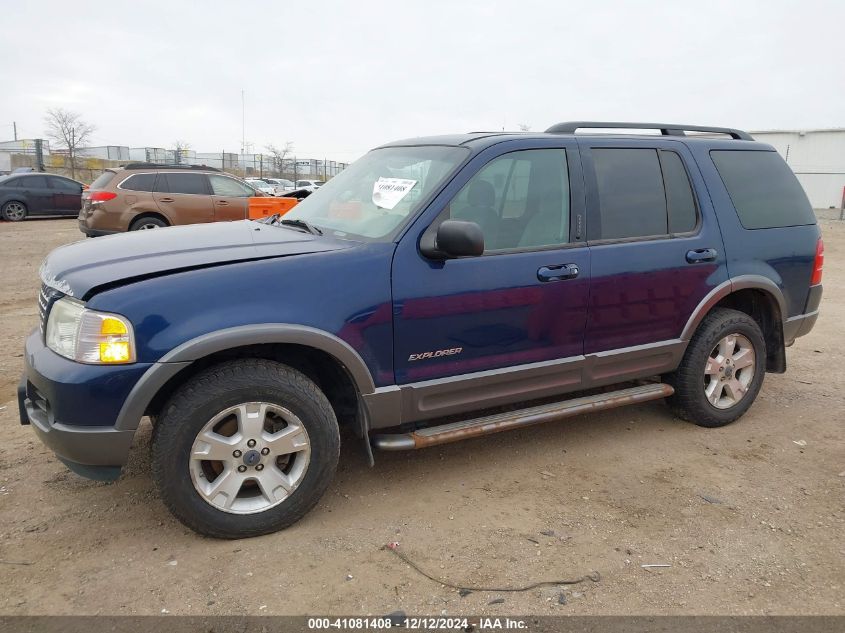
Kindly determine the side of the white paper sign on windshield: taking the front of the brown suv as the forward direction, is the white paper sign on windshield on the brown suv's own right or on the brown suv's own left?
on the brown suv's own right

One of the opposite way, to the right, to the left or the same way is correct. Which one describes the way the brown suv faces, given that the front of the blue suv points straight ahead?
the opposite way

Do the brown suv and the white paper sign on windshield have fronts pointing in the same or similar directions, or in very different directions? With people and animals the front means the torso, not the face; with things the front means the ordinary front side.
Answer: very different directions

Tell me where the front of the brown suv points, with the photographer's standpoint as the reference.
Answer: facing away from the viewer and to the right of the viewer

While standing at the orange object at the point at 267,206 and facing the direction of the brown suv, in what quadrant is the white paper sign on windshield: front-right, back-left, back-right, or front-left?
back-left

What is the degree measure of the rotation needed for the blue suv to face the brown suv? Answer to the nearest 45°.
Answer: approximately 90° to its right

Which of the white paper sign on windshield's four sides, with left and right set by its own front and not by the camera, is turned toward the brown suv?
right

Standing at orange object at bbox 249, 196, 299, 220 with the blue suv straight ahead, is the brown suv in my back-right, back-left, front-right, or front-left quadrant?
back-right

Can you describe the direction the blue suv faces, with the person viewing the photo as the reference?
facing the viewer and to the left of the viewer
